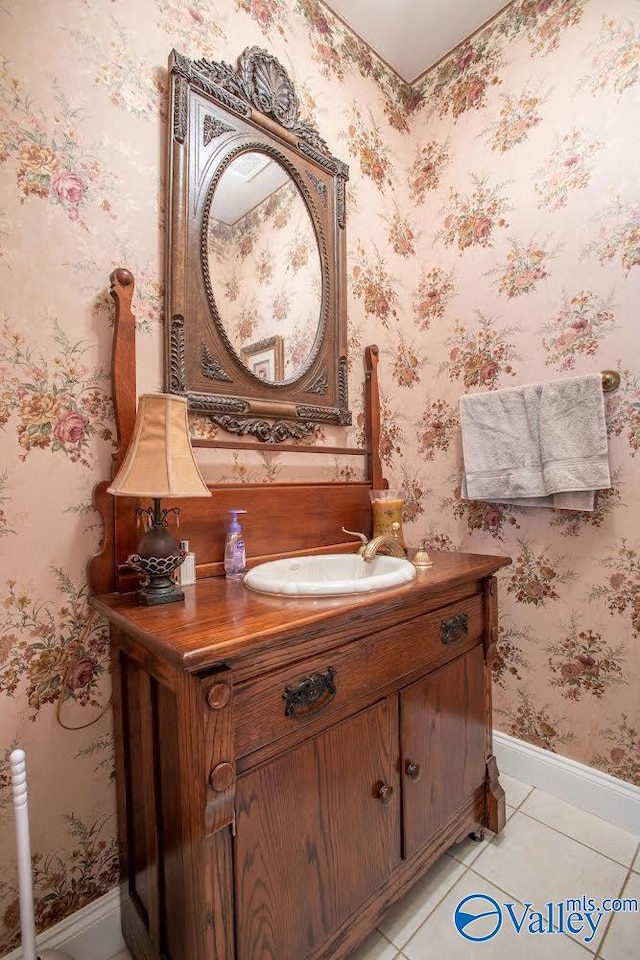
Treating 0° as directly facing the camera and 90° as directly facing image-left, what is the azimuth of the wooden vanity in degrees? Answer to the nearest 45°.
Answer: approximately 315°

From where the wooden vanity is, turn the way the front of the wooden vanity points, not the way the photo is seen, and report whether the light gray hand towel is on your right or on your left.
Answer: on your left
